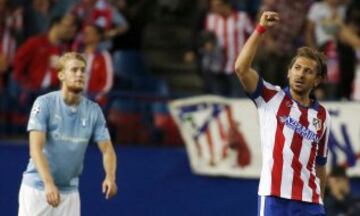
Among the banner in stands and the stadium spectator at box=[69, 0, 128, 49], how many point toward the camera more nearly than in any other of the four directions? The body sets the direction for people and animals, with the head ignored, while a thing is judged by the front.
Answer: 2

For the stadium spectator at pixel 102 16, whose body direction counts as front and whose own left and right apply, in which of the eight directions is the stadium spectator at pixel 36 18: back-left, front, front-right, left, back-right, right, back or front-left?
right

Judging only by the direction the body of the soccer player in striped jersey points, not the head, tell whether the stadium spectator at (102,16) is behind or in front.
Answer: behind

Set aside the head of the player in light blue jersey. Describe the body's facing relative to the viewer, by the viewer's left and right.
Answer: facing the viewer and to the right of the viewer

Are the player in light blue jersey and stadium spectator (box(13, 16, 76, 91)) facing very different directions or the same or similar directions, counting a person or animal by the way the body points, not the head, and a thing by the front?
same or similar directions

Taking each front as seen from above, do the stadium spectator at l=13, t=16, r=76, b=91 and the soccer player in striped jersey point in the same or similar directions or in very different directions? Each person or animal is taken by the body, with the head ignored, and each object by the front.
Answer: same or similar directions

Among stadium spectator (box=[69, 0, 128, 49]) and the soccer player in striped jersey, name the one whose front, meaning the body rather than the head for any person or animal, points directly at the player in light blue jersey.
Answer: the stadium spectator

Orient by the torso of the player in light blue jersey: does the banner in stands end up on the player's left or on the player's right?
on the player's left

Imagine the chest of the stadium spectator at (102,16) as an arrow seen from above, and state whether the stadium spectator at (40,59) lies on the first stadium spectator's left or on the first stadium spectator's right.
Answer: on the first stadium spectator's right

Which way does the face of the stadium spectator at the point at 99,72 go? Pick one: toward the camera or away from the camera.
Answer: toward the camera

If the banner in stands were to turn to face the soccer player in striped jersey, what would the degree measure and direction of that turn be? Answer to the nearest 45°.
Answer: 0° — it already faces them

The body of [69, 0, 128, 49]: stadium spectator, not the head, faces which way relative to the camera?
toward the camera

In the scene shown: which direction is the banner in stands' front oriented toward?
toward the camera
